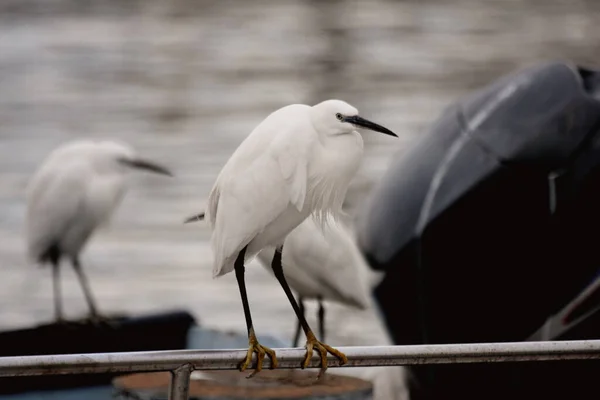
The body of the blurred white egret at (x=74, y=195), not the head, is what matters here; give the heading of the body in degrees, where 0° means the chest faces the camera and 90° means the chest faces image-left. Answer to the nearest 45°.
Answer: approximately 270°

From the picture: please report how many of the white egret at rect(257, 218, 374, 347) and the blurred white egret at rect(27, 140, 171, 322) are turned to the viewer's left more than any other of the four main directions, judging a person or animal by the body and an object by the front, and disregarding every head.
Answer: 1

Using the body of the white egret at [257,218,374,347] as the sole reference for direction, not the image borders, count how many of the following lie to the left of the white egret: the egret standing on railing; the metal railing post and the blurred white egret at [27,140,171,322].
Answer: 2

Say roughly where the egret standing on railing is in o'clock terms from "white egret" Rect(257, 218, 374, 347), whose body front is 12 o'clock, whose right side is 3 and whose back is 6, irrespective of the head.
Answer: The egret standing on railing is roughly at 9 o'clock from the white egret.

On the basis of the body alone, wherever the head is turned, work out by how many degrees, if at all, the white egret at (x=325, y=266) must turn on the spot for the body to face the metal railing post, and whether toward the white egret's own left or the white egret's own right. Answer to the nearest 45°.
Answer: approximately 90° to the white egret's own left

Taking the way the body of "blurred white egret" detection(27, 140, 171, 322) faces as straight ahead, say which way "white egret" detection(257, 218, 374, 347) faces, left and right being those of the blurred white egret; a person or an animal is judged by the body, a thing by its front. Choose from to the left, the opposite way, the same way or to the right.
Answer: the opposite way

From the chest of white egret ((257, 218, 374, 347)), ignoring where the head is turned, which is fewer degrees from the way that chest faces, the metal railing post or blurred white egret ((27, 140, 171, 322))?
the blurred white egret

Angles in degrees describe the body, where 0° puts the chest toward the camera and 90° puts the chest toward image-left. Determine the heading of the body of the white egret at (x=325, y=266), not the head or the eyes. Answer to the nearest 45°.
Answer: approximately 90°
